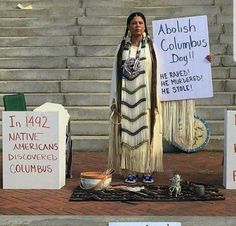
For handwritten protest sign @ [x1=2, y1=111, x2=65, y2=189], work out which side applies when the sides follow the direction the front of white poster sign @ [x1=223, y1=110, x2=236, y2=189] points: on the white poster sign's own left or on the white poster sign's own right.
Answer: on the white poster sign's own right

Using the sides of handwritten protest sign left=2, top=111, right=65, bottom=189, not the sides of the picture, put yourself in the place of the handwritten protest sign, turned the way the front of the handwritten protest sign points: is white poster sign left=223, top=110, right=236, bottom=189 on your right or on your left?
on your left

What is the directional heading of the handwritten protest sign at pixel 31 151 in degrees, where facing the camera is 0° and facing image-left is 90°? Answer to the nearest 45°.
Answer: approximately 0°

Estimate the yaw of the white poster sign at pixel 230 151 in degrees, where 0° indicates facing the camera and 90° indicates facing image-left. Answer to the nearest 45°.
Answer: approximately 0°

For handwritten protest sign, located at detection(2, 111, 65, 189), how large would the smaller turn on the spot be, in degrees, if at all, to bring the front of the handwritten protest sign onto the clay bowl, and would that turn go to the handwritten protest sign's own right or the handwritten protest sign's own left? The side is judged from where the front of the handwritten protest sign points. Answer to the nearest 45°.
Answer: approximately 90° to the handwritten protest sign's own left

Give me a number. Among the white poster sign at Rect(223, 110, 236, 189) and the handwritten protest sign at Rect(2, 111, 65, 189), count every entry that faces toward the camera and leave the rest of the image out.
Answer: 2

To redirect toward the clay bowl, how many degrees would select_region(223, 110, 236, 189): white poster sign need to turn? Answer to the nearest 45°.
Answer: approximately 90° to its right
